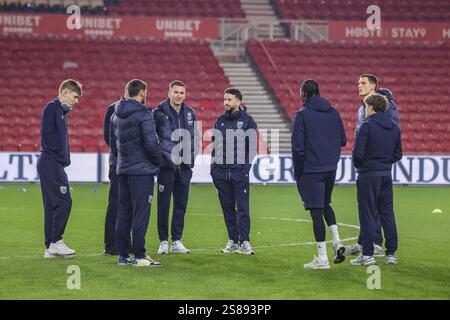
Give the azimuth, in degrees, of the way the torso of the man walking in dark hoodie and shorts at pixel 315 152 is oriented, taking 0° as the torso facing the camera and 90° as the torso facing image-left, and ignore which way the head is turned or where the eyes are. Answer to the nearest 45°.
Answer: approximately 135°

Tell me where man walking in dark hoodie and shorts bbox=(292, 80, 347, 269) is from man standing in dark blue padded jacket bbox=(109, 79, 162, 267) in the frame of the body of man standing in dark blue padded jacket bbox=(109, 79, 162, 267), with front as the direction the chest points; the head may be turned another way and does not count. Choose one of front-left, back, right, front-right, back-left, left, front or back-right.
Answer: front-right

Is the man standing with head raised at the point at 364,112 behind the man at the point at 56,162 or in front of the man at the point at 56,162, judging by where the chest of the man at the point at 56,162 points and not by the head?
in front

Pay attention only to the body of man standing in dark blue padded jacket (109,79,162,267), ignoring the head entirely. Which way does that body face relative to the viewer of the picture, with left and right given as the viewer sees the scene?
facing away from the viewer and to the right of the viewer

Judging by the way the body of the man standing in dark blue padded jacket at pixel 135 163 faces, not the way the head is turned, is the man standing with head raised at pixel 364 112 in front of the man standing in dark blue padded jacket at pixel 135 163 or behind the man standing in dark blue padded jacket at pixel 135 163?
in front

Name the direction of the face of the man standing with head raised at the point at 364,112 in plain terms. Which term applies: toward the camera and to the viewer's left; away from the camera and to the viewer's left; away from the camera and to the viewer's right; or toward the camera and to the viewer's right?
toward the camera and to the viewer's left

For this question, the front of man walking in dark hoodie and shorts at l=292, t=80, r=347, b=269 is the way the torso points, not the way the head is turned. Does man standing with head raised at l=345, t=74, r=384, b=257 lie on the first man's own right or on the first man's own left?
on the first man's own right

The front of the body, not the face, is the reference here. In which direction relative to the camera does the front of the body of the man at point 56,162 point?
to the viewer's right
